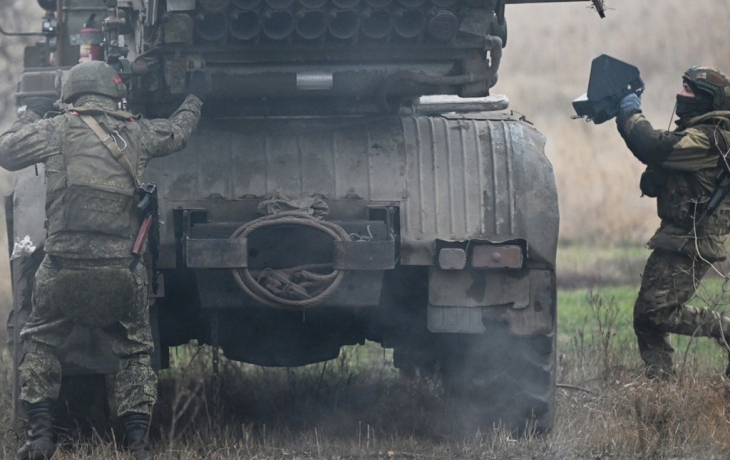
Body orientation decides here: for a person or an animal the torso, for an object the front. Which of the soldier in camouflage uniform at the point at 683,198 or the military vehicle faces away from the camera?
the military vehicle

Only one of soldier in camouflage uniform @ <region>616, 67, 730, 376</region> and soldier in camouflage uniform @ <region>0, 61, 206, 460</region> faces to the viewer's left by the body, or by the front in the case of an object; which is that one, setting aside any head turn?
soldier in camouflage uniform @ <region>616, 67, 730, 376</region>

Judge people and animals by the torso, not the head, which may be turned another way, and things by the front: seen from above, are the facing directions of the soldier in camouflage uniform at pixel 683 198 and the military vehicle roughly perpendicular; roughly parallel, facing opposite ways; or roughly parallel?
roughly perpendicular

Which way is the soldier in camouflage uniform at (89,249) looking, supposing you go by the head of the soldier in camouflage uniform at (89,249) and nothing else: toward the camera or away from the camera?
away from the camera

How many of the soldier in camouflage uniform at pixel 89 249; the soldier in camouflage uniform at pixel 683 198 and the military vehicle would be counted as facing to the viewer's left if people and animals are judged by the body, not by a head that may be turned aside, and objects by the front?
1

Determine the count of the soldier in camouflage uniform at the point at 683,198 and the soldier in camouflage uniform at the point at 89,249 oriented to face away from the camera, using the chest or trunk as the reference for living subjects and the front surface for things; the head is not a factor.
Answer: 1

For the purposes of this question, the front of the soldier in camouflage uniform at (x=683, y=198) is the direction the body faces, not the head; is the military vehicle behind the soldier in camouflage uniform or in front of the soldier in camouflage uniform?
in front

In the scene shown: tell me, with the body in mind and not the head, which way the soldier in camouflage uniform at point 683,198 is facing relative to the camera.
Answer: to the viewer's left

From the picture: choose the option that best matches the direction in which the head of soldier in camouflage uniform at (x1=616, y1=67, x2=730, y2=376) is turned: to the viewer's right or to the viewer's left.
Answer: to the viewer's left

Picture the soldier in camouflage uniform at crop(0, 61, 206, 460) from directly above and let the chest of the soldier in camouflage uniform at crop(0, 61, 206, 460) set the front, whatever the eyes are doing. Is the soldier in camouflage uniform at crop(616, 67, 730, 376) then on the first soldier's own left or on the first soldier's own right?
on the first soldier's own right

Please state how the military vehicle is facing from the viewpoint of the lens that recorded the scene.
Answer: facing away from the viewer

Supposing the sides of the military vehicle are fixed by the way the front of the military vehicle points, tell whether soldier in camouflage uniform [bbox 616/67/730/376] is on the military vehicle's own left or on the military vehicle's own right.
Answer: on the military vehicle's own right

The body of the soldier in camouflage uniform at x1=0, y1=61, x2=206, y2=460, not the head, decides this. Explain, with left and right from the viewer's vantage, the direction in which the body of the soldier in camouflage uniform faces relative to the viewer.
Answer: facing away from the viewer

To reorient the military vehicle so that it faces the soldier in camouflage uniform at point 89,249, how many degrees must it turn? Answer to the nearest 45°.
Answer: approximately 90° to its left

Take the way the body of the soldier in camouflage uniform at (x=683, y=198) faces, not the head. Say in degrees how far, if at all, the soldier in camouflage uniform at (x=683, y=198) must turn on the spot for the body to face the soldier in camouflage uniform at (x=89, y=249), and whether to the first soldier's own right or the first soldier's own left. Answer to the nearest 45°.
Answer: approximately 45° to the first soldier's own left
